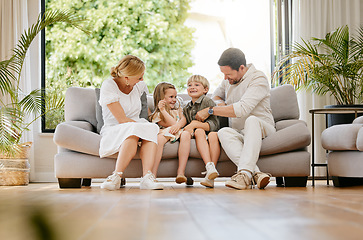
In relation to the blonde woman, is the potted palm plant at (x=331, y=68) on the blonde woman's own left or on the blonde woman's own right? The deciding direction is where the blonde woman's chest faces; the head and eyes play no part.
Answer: on the blonde woman's own left

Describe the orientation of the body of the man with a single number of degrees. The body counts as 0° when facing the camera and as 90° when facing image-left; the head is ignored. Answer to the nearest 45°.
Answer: approximately 45°

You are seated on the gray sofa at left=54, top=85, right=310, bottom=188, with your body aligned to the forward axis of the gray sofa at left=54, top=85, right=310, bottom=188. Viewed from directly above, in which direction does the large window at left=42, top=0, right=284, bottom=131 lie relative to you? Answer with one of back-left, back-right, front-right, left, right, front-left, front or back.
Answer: back

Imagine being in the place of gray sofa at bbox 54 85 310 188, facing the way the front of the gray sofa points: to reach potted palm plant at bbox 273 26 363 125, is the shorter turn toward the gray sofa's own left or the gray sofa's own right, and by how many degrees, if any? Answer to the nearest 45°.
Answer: approximately 135° to the gray sofa's own left

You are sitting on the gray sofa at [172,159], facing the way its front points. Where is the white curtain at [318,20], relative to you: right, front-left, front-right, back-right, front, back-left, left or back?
back-left

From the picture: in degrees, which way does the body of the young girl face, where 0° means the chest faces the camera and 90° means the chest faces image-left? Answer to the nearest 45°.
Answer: approximately 315°

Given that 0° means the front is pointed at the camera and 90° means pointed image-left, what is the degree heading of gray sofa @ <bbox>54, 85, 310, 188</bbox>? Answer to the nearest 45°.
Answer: approximately 0°

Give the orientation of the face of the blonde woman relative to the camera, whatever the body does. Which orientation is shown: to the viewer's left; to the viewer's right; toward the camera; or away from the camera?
to the viewer's right

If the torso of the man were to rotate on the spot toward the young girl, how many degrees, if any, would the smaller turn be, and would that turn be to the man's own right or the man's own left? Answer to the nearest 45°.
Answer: approximately 45° to the man's own right

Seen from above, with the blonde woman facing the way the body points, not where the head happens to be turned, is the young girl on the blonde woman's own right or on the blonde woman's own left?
on the blonde woman's own left

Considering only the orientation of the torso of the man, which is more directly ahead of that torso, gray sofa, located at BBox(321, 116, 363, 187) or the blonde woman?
the blonde woman

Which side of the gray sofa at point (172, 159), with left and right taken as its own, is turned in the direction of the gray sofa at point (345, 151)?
left

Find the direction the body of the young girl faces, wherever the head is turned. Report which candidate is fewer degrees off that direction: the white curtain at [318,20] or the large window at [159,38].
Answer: the white curtain
